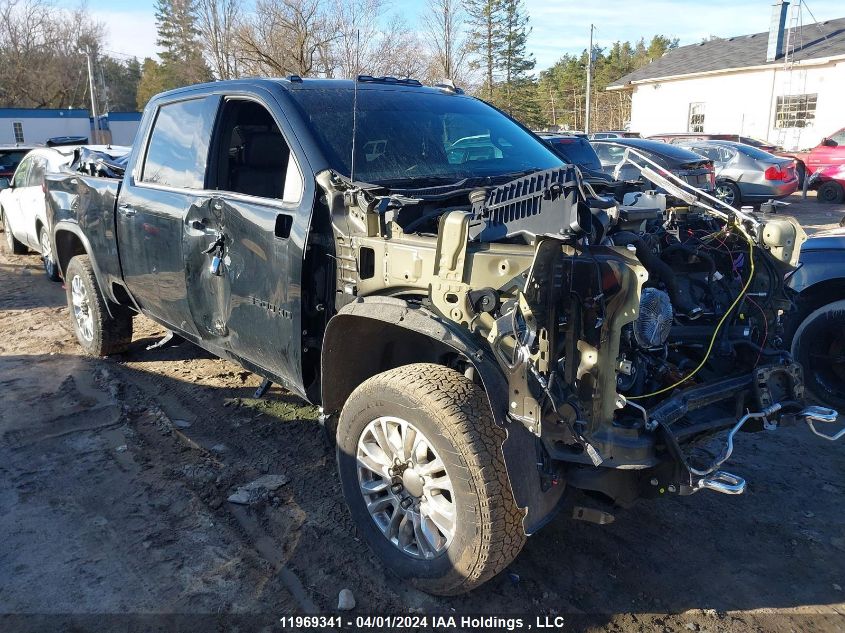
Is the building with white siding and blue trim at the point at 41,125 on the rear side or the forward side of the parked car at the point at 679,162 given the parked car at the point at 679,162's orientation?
on the forward side

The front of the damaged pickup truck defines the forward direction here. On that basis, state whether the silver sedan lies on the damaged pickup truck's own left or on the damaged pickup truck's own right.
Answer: on the damaged pickup truck's own left

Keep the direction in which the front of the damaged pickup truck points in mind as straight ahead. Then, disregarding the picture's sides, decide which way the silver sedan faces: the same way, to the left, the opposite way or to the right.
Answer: the opposite way

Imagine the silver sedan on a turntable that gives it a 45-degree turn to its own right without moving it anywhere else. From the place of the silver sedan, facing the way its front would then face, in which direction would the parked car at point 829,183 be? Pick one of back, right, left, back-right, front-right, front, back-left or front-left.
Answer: front-right

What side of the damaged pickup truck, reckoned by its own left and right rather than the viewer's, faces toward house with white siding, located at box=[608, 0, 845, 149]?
left

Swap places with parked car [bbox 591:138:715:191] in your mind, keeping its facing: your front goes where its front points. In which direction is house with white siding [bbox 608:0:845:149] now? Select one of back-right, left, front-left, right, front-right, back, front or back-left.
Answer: front-right

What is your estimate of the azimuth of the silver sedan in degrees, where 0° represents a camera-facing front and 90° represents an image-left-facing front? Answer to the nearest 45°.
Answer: approximately 135°

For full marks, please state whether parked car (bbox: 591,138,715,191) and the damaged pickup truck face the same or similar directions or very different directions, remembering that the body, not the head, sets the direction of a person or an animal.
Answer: very different directions

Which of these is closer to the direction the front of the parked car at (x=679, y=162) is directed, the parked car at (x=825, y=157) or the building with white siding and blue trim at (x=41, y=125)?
the building with white siding and blue trim

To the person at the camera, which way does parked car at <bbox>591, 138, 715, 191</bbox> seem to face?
facing away from the viewer and to the left of the viewer

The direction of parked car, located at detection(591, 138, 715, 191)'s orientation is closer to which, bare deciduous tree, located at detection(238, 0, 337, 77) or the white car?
the bare deciduous tree

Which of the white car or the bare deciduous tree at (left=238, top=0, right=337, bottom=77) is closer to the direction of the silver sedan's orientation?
the bare deciduous tree

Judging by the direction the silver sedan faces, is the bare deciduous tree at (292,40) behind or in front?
in front

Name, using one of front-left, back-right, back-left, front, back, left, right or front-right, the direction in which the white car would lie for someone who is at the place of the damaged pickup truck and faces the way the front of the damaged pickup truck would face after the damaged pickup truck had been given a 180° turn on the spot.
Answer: front

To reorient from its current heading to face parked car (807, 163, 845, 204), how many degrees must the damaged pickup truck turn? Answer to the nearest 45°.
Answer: approximately 90° to its left
